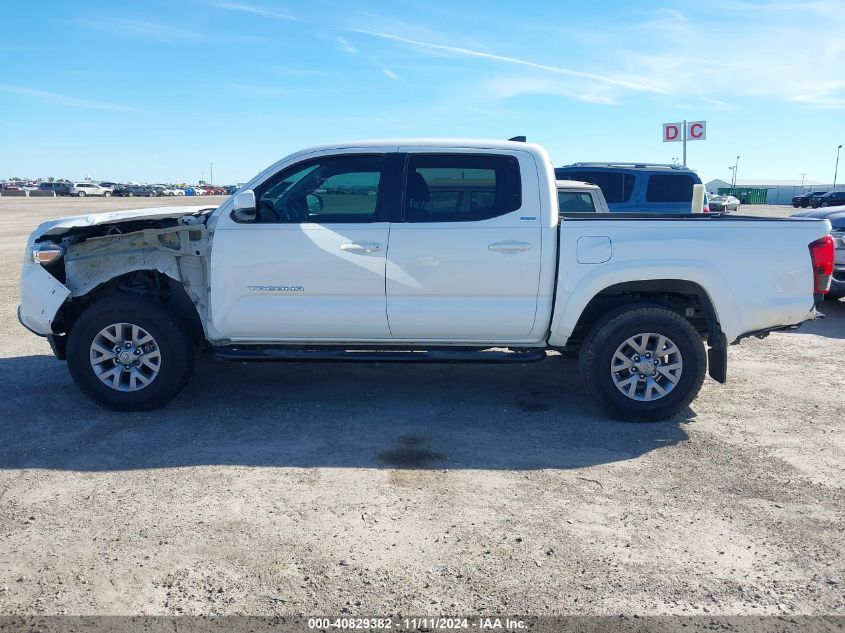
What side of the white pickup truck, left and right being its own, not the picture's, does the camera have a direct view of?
left

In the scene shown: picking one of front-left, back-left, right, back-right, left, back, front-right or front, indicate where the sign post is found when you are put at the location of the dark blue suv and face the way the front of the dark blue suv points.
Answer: right

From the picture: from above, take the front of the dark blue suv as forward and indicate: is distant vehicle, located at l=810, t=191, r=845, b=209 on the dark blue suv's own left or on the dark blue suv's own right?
on the dark blue suv's own right

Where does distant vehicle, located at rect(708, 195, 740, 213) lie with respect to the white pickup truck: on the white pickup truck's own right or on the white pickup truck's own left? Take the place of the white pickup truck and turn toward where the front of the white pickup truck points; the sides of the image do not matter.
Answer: on the white pickup truck's own right

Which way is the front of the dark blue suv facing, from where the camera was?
facing to the left of the viewer

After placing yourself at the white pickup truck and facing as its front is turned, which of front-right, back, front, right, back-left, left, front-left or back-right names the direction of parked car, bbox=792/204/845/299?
back-right

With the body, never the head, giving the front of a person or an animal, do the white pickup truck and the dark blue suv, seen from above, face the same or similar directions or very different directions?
same or similar directions

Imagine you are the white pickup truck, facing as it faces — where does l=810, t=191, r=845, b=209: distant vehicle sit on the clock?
The distant vehicle is roughly at 4 o'clock from the white pickup truck.

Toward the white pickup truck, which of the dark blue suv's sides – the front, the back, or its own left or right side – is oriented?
left

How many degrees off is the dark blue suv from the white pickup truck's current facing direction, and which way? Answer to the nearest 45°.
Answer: approximately 135° to its right

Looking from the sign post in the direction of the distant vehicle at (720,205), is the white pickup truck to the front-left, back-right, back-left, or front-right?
back-right

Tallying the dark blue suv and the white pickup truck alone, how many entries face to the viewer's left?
2
